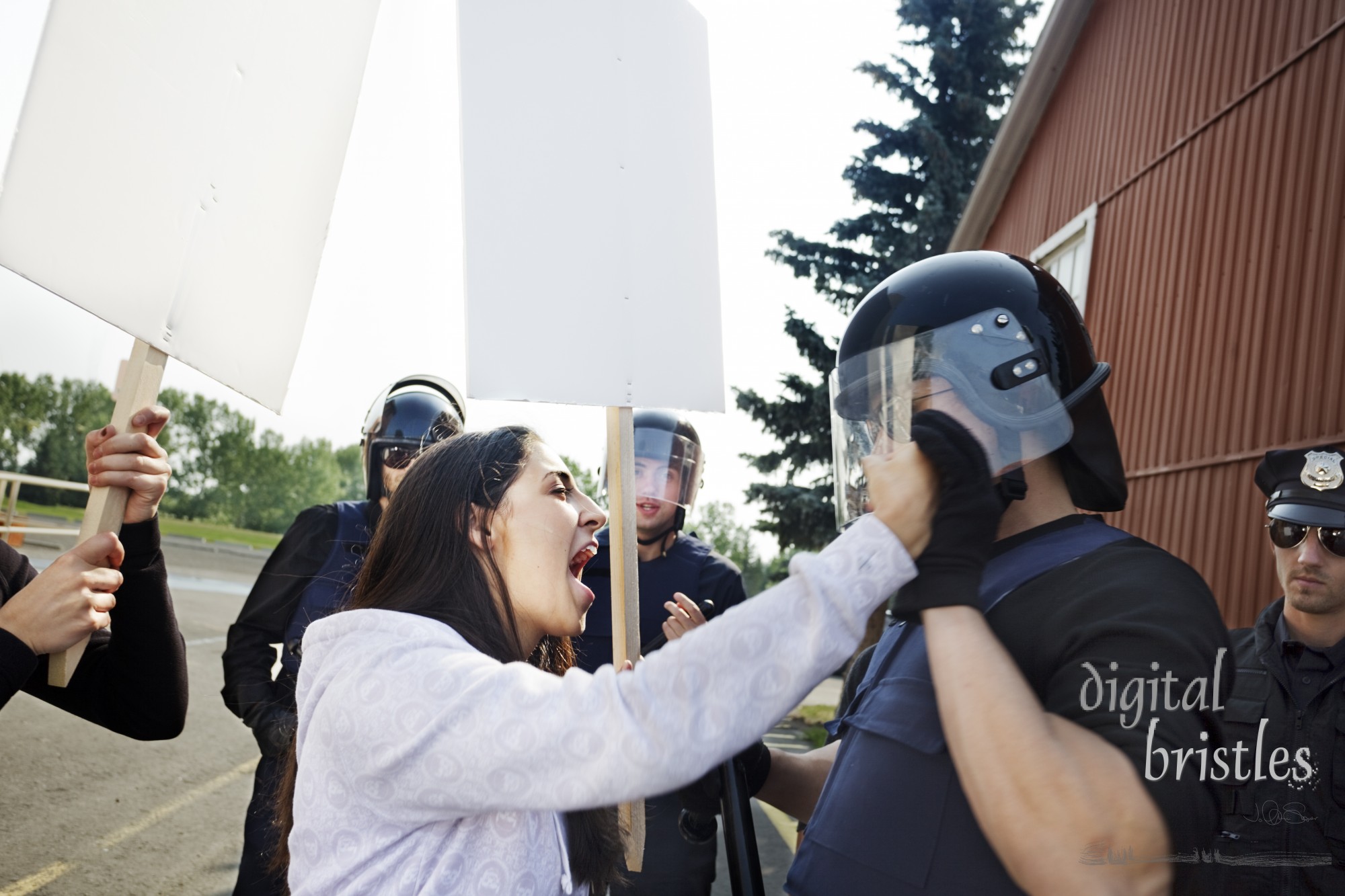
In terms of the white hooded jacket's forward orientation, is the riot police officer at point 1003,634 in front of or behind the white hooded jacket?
in front

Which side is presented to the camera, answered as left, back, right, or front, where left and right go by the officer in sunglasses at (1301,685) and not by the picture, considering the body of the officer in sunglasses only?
front

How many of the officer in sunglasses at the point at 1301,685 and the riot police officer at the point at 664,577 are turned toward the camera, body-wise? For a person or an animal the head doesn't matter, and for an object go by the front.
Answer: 2

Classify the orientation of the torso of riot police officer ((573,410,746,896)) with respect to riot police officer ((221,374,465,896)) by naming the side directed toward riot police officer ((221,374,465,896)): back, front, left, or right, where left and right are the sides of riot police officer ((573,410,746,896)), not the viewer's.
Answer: right

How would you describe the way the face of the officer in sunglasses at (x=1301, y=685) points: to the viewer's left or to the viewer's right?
to the viewer's left

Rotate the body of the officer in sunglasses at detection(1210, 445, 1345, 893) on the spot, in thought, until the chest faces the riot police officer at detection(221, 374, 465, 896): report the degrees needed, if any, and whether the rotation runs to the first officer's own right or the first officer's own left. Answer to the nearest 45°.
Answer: approximately 45° to the first officer's own right

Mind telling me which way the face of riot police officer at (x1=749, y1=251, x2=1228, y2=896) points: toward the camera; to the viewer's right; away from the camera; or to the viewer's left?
to the viewer's left

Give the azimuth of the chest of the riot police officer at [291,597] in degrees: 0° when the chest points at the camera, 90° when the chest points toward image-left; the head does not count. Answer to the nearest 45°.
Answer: approximately 315°

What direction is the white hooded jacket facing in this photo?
to the viewer's right
